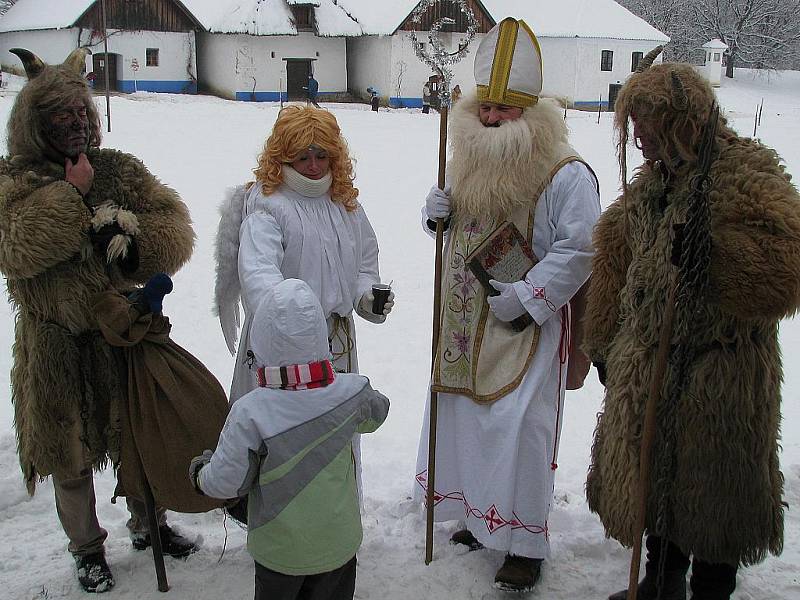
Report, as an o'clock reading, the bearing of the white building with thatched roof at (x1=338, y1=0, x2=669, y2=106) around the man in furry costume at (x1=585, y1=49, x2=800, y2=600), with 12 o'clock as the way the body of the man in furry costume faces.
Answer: The white building with thatched roof is roughly at 4 o'clock from the man in furry costume.

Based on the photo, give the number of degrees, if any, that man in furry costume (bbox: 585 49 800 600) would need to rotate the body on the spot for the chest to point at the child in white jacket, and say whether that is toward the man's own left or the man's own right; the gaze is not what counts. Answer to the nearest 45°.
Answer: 0° — they already face them

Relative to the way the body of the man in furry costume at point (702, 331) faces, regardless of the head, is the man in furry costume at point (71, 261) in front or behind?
in front

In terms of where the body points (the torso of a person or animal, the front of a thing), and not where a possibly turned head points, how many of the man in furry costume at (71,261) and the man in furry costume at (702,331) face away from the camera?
0

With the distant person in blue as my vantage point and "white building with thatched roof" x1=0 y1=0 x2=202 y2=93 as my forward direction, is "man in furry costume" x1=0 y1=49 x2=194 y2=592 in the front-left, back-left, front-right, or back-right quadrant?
back-left

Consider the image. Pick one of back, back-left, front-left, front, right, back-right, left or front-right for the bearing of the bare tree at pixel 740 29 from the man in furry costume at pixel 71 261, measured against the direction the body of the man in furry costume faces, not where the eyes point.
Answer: left

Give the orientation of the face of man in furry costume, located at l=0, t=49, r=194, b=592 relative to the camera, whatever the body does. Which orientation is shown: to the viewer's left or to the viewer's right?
to the viewer's right

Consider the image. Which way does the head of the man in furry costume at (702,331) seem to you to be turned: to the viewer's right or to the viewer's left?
to the viewer's left

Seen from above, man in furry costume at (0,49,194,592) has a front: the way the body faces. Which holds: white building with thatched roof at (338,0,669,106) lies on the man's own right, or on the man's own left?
on the man's own left

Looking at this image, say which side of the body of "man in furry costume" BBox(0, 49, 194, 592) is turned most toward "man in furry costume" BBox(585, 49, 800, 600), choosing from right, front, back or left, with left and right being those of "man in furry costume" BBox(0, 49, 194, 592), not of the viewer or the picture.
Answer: front

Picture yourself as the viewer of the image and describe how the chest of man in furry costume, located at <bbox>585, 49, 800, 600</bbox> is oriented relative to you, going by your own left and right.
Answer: facing the viewer and to the left of the viewer

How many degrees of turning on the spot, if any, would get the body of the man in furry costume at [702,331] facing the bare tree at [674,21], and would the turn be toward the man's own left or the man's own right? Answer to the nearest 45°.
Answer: approximately 135° to the man's own right

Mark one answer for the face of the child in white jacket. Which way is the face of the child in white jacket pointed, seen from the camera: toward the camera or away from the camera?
away from the camera

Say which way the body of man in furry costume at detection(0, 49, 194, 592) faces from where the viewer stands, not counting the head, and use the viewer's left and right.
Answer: facing the viewer and to the right of the viewer
